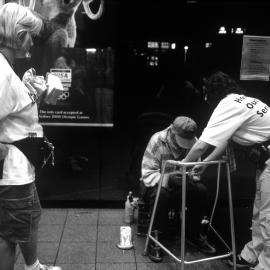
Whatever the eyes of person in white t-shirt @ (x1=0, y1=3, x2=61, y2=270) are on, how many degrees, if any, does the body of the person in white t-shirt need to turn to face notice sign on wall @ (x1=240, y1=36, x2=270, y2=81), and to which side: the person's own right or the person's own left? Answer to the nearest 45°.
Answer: approximately 45° to the person's own left

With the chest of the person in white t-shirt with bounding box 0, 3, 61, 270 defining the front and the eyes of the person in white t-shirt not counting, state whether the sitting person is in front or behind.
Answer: in front

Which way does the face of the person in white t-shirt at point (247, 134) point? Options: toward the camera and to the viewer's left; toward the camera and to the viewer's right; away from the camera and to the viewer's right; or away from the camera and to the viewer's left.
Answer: away from the camera and to the viewer's left

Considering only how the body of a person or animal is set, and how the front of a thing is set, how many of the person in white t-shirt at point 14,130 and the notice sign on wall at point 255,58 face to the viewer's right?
1

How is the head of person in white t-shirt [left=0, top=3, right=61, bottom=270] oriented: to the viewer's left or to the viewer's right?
to the viewer's right

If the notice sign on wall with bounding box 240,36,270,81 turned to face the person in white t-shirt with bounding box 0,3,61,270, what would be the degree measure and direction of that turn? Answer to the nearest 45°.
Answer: approximately 45° to its right

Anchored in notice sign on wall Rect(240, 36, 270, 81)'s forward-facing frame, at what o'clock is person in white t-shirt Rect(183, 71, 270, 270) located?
The person in white t-shirt is roughly at 12 o'clock from the notice sign on wall.

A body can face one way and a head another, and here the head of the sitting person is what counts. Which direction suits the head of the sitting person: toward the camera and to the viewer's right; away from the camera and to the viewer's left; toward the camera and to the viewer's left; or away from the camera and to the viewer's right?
toward the camera and to the viewer's right

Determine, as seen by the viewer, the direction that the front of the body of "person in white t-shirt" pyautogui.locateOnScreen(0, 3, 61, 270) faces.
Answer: to the viewer's right

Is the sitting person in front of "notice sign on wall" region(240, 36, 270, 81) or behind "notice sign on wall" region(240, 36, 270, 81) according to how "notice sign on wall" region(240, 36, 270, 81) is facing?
in front

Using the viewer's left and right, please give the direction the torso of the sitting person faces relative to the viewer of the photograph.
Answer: facing the viewer and to the right of the viewer
